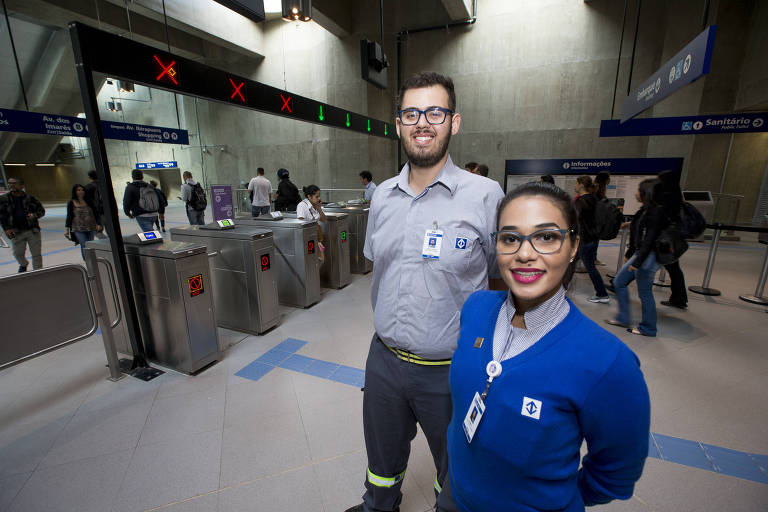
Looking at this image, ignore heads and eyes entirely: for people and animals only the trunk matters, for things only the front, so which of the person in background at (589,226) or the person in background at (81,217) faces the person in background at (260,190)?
the person in background at (589,226)

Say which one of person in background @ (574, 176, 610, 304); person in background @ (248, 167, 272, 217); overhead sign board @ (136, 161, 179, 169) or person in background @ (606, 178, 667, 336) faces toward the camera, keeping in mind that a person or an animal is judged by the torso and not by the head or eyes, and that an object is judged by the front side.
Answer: the overhead sign board

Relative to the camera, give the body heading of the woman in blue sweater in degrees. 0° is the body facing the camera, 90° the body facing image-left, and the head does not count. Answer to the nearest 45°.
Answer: approximately 45°

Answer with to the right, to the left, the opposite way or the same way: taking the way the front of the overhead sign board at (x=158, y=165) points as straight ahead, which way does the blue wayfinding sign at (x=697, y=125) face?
the same way

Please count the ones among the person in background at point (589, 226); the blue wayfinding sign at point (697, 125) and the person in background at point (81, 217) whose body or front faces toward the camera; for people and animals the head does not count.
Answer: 2

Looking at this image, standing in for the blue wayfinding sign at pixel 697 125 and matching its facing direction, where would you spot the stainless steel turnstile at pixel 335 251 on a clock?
The stainless steel turnstile is roughly at 1 o'clock from the blue wayfinding sign.

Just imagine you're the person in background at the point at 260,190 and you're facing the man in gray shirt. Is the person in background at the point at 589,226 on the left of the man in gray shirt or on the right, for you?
left

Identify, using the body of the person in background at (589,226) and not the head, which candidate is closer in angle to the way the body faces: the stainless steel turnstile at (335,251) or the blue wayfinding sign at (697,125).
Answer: the stainless steel turnstile

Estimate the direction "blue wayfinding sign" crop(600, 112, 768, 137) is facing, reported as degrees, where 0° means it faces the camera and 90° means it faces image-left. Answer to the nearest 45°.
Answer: approximately 0°

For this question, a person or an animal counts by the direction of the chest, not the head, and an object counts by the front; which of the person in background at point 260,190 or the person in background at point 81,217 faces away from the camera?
the person in background at point 260,190

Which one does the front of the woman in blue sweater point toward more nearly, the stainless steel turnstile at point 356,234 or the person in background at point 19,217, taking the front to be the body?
the person in background

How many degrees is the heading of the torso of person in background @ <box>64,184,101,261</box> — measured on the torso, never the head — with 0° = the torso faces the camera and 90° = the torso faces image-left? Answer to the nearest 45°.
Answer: approximately 0°
